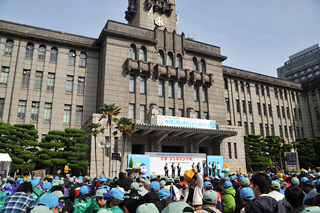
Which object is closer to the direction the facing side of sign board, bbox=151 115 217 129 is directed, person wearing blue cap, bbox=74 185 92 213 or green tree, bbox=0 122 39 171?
the person wearing blue cap

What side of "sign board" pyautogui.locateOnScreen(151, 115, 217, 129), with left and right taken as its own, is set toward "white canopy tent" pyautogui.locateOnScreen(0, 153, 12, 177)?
right

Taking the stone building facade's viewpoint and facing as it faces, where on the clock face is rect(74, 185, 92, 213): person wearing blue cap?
The person wearing blue cap is roughly at 1 o'clock from the stone building facade.

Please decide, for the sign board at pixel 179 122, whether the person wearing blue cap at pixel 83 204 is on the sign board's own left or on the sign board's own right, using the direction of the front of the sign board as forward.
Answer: on the sign board's own right

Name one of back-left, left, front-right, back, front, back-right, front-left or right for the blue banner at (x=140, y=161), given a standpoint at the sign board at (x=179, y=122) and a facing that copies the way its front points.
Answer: right

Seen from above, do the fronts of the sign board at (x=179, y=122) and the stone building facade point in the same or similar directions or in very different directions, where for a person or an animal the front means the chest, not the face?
same or similar directions

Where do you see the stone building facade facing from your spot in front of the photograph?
facing the viewer and to the right of the viewer
